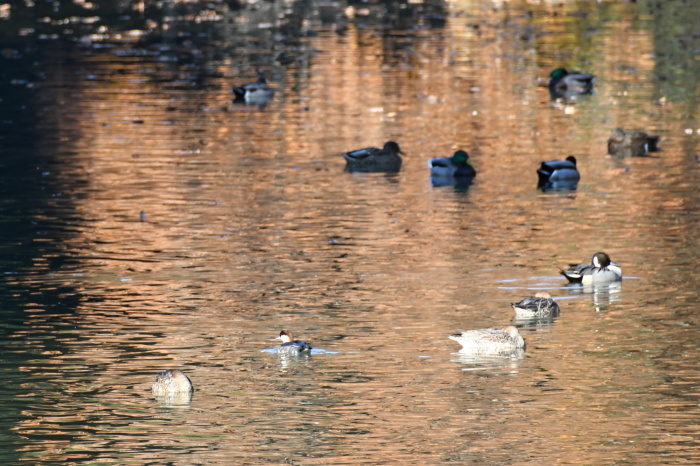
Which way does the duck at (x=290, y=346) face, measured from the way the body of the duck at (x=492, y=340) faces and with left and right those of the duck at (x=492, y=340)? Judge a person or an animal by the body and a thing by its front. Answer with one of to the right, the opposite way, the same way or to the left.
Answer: the opposite way

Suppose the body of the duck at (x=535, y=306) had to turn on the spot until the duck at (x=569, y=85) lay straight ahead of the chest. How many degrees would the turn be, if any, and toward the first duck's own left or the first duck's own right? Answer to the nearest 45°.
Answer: approximately 90° to the first duck's own left

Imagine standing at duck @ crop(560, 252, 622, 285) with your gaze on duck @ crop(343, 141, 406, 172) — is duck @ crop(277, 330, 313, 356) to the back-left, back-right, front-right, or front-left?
back-left

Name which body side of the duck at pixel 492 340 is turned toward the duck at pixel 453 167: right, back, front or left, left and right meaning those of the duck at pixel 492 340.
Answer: left

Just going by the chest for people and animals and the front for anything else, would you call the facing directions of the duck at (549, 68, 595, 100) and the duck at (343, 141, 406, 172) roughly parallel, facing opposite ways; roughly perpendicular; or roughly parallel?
roughly parallel, facing opposite ways

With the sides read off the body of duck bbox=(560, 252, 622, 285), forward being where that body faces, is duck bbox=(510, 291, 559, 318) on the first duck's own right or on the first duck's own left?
on the first duck's own right

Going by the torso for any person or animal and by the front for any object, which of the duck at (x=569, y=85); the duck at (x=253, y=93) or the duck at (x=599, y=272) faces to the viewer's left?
the duck at (x=569, y=85)

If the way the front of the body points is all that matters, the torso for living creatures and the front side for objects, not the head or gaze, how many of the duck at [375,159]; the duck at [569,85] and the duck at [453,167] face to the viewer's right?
2

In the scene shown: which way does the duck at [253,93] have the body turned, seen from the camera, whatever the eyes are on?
to the viewer's right

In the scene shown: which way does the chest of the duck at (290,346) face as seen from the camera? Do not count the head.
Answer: to the viewer's left

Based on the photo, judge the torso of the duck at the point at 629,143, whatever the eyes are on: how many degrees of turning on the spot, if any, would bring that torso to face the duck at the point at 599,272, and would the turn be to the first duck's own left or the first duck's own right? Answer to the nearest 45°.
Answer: approximately 90° to the first duck's own left

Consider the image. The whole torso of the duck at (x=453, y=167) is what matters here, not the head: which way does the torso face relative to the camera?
to the viewer's right

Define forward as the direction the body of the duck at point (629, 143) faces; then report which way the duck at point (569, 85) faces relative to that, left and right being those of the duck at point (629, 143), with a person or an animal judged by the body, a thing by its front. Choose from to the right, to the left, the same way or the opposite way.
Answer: the same way

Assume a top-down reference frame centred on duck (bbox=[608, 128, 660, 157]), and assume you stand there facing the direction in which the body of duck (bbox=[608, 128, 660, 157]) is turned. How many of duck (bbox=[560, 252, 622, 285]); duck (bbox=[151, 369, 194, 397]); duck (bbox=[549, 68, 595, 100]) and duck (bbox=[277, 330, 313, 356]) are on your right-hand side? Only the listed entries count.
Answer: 1

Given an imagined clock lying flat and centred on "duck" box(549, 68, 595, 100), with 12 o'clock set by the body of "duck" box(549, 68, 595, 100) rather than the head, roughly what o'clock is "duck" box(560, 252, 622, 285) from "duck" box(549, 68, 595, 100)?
"duck" box(560, 252, 622, 285) is roughly at 9 o'clock from "duck" box(549, 68, 595, 100).

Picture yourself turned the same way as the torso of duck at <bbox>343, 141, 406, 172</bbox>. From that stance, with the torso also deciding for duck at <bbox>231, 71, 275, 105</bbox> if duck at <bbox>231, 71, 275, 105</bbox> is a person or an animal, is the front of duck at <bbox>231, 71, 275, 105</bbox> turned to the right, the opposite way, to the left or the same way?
the same way

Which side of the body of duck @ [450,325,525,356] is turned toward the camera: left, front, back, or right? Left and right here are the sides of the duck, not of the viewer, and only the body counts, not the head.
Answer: right

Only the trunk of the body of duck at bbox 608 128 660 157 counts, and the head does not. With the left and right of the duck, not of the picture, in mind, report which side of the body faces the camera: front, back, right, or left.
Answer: left
